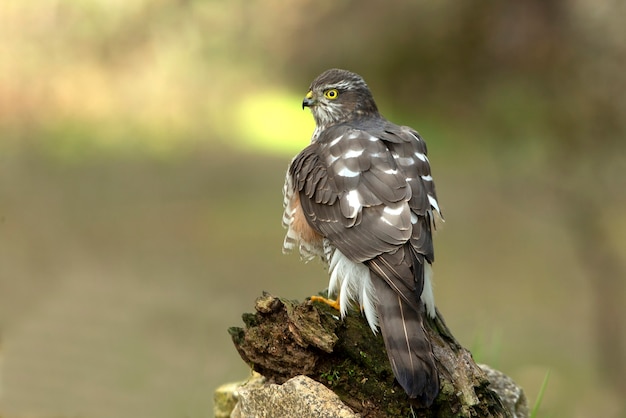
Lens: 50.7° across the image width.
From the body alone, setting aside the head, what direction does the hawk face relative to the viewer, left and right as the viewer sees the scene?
facing away from the viewer and to the left of the viewer
